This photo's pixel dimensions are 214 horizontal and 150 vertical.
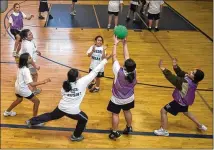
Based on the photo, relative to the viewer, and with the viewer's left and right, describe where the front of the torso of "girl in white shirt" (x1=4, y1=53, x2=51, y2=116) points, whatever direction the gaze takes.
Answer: facing to the right of the viewer

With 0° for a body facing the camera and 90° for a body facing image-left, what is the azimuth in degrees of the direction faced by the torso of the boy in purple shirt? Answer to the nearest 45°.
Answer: approximately 90°

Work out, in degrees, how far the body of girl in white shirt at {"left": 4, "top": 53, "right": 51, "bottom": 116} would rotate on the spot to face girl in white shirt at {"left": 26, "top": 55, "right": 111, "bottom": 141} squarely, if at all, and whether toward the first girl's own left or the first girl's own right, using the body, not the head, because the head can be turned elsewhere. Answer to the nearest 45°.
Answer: approximately 45° to the first girl's own right

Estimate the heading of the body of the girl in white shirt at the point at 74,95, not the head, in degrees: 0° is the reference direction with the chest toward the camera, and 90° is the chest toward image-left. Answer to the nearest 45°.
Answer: approximately 225°

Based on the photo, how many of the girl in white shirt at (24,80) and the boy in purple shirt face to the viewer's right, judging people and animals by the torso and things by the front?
1

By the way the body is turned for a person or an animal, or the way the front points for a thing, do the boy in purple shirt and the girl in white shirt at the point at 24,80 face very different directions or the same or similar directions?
very different directions

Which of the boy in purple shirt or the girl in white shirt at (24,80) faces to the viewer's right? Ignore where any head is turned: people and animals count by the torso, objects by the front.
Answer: the girl in white shirt

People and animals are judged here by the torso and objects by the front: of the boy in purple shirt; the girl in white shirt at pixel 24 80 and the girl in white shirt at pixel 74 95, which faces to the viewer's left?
the boy in purple shirt

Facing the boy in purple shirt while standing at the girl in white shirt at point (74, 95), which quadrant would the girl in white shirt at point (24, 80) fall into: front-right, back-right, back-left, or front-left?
back-left
